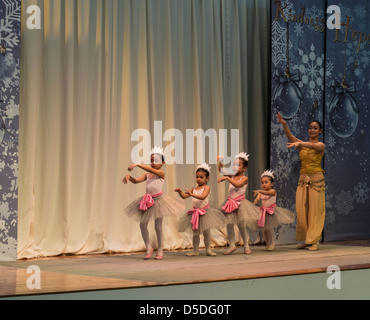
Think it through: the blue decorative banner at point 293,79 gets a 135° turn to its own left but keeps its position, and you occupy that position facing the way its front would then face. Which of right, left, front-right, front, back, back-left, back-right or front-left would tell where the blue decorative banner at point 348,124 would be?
front

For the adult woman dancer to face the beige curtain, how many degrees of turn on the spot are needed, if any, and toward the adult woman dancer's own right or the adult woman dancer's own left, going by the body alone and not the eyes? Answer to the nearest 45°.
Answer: approximately 45° to the adult woman dancer's own right

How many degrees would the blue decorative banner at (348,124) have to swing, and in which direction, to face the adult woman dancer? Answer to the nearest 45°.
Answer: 0° — it already faces them

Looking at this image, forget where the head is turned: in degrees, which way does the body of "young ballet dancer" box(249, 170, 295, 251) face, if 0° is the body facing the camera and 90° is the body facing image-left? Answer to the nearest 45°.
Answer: approximately 45°

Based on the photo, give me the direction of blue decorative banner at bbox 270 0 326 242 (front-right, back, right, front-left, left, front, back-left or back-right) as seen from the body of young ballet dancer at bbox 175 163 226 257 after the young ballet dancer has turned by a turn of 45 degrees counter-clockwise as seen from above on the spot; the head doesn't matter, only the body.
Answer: back-left
